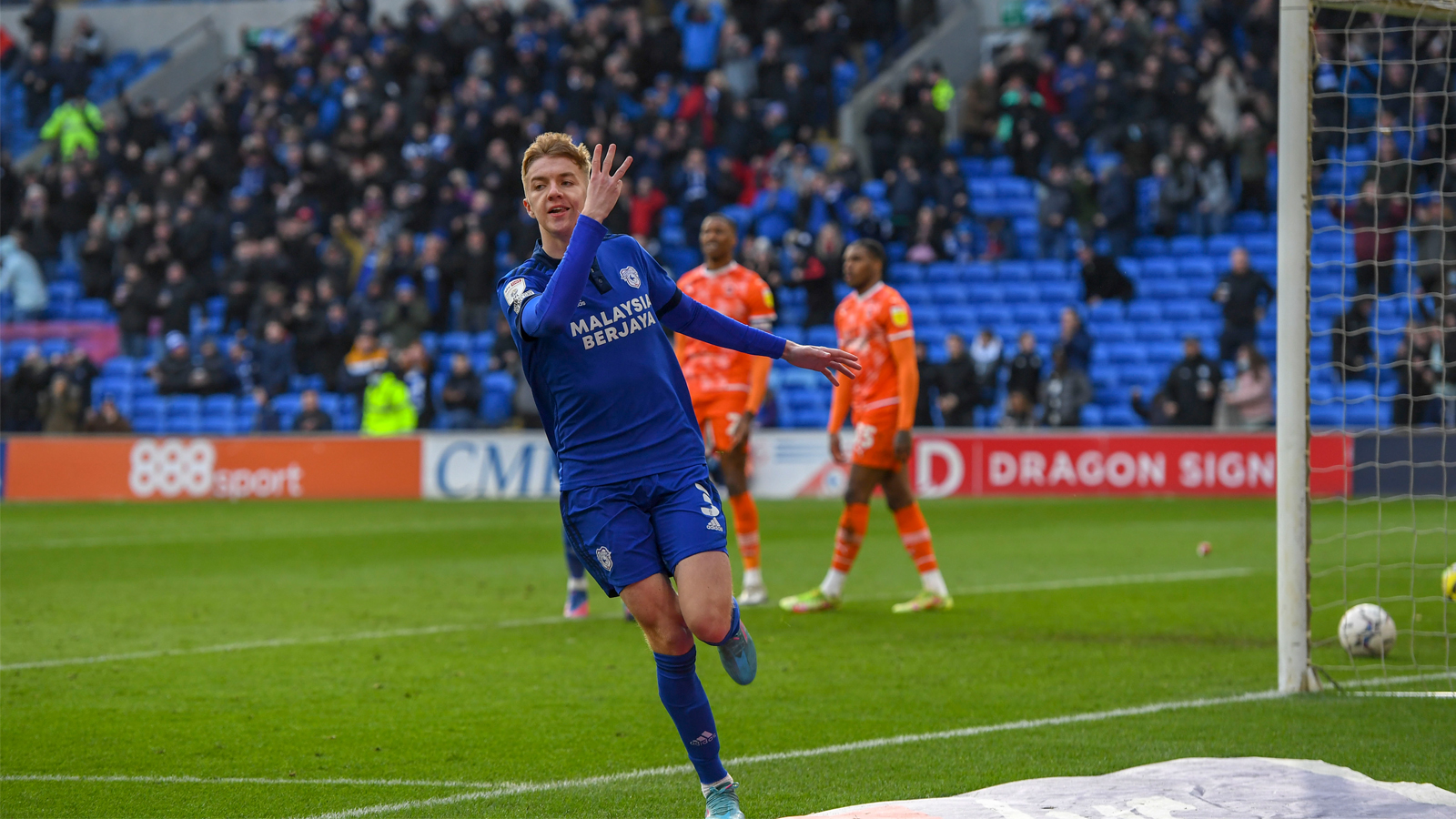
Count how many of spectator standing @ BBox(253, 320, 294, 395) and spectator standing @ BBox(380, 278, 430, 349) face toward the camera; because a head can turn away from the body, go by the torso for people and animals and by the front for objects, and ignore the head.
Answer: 2

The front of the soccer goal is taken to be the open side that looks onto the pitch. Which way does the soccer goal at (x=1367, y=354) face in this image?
to the viewer's left

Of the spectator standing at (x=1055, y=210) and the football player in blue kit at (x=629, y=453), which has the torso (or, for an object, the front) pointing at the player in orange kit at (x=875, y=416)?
the spectator standing

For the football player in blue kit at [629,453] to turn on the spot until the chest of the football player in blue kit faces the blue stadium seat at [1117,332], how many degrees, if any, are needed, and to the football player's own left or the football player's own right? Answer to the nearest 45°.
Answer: approximately 180°

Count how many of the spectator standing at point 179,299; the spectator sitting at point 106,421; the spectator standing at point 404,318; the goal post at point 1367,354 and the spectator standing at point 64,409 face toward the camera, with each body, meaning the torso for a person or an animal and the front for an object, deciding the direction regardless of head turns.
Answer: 4

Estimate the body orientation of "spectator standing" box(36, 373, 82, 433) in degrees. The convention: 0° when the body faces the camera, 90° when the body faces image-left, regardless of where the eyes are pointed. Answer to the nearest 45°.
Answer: approximately 0°

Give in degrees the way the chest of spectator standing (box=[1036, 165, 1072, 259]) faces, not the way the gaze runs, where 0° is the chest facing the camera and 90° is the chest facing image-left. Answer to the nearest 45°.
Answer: approximately 0°
